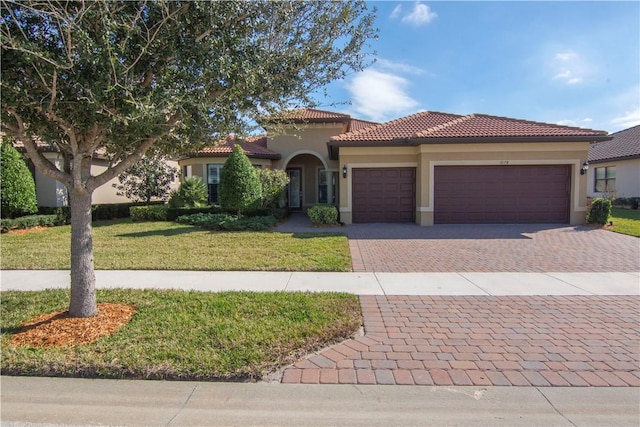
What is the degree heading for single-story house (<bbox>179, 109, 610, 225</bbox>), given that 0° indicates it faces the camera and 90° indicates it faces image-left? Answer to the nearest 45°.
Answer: approximately 0°

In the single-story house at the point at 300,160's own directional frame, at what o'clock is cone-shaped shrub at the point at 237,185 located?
The cone-shaped shrub is roughly at 1 o'clock from the single-story house.

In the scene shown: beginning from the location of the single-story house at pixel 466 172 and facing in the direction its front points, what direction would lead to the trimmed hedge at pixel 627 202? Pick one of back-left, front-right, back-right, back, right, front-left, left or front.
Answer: back-left

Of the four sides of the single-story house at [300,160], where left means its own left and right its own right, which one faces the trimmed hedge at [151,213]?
right

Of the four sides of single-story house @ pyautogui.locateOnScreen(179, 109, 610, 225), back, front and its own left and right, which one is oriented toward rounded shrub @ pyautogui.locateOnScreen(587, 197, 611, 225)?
left

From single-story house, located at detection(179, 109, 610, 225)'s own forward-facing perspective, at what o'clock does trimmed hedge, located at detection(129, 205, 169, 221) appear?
The trimmed hedge is roughly at 3 o'clock from the single-story house.

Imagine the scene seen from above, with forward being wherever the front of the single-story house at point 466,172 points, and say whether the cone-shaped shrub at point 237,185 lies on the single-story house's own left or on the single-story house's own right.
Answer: on the single-story house's own right

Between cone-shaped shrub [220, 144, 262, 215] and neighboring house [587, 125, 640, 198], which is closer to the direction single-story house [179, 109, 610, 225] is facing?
the cone-shaped shrub
